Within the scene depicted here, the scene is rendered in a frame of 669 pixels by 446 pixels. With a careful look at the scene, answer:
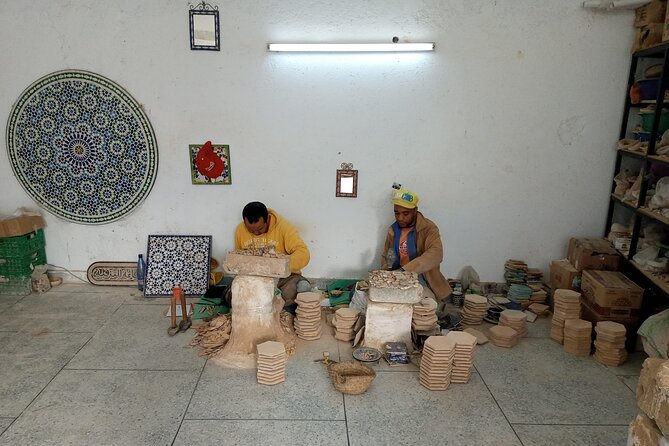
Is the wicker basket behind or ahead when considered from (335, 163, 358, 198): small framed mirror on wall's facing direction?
ahead

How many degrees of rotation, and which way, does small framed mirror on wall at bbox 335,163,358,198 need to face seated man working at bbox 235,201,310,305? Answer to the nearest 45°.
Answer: approximately 45° to its right

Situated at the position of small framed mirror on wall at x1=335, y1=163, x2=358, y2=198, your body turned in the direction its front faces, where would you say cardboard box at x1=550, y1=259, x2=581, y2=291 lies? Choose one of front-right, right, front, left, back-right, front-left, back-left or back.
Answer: left

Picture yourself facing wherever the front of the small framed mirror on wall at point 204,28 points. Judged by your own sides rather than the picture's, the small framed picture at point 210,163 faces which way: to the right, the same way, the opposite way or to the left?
the same way

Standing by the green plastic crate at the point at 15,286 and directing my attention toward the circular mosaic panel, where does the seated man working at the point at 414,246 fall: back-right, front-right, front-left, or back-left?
front-right

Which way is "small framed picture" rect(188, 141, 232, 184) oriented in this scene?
toward the camera

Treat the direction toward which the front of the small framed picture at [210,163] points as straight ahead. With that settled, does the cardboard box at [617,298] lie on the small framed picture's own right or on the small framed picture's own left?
on the small framed picture's own left

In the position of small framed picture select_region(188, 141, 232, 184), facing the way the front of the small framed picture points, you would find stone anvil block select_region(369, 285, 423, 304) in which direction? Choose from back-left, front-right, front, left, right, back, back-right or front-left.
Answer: front-left

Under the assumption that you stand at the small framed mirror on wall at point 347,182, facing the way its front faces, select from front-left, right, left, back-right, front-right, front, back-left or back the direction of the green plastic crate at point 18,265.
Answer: right

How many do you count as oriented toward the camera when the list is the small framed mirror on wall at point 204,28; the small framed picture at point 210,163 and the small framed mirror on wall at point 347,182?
3

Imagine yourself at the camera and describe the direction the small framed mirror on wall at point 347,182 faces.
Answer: facing the viewer

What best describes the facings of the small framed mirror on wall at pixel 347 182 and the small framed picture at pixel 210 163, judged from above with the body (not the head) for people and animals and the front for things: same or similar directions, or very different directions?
same or similar directions

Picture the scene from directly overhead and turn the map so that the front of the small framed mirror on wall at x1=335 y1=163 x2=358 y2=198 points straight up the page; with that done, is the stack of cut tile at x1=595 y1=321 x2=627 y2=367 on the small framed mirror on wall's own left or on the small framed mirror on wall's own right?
on the small framed mirror on wall's own left

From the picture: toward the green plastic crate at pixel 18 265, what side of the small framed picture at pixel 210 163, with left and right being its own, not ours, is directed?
right

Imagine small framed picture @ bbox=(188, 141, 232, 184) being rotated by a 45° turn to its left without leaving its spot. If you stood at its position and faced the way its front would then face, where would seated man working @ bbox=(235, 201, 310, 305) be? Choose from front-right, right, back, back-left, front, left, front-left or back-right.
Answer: front

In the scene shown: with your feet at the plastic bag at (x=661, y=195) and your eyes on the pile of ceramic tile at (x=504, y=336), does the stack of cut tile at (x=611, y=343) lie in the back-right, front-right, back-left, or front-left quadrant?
front-left

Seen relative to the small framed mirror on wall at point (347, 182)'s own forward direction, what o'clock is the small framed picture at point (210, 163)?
The small framed picture is roughly at 3 o'clock from the small framed mirror on wall.

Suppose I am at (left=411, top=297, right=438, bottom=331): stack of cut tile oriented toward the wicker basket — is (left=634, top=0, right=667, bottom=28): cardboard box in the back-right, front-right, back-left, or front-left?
back-left
